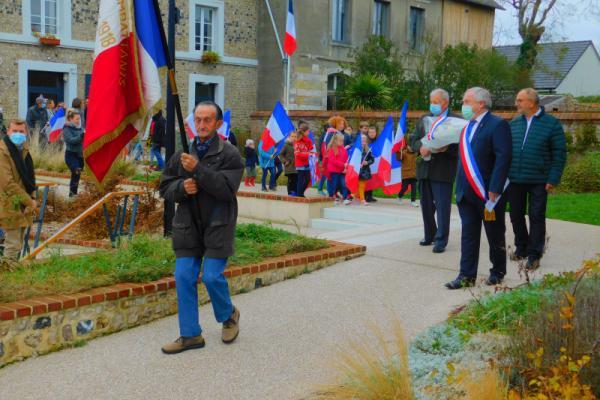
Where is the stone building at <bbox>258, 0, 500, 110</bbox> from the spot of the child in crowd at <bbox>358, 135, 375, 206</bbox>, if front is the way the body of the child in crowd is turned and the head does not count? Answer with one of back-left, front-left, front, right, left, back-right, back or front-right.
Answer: back-left

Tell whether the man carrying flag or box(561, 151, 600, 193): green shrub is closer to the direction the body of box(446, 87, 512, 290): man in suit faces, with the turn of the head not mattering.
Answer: the man carrying flag

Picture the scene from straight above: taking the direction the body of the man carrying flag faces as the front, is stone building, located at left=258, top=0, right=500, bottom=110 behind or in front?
behind

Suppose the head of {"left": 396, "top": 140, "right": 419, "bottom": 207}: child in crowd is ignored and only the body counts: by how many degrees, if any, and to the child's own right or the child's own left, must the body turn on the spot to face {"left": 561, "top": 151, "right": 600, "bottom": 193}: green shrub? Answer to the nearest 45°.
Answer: approximately 90° to the child's own left

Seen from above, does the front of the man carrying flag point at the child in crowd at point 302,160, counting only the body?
no

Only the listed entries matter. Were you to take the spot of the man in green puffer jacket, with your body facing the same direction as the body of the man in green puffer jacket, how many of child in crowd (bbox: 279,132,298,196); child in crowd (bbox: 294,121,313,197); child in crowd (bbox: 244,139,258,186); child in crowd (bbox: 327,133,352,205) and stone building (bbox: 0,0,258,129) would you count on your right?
5

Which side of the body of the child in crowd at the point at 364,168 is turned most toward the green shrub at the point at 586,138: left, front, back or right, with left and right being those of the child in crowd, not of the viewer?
left

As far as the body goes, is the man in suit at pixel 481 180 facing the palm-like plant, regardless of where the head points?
no

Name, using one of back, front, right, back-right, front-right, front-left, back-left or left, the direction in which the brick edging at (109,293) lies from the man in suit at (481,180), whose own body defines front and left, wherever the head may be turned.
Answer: front

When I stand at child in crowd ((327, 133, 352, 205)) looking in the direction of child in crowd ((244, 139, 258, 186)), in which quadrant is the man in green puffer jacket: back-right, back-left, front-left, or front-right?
back-left

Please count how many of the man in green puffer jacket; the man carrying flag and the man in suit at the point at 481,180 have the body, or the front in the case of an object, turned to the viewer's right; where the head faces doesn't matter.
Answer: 0

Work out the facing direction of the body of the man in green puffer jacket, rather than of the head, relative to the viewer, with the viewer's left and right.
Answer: facing the viewer and to the left of the viewer

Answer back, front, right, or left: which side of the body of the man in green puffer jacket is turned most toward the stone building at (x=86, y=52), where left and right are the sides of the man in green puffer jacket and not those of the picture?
right

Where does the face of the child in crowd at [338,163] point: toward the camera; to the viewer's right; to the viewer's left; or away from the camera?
toward the camera

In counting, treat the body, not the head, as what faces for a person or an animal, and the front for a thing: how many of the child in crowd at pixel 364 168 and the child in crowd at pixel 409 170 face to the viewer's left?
0
